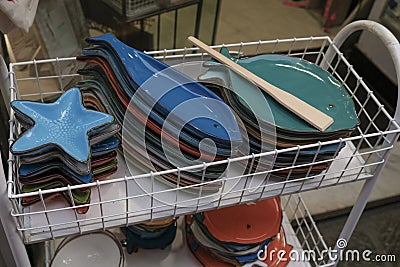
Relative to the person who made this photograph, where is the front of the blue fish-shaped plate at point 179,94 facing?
facing the viewer and to the right of the viewer

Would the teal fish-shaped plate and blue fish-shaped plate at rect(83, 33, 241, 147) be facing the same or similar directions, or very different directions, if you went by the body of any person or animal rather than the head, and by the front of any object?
same or similar directions

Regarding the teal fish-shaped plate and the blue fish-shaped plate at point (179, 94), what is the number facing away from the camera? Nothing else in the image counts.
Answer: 0
